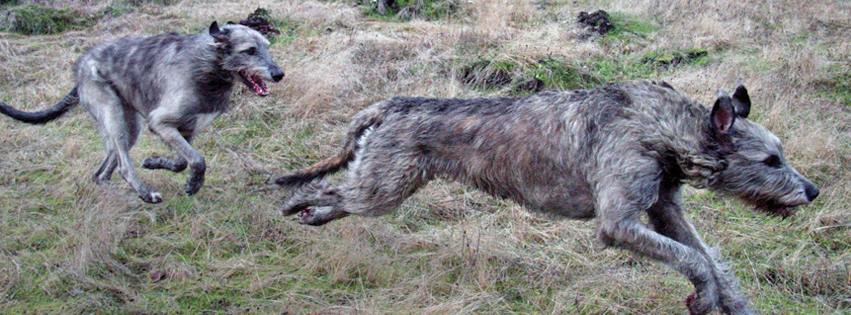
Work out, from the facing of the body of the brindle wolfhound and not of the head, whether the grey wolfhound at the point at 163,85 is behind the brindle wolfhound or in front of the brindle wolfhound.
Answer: behind

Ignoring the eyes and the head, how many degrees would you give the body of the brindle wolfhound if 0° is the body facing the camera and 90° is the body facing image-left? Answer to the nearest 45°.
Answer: approximately 270°
